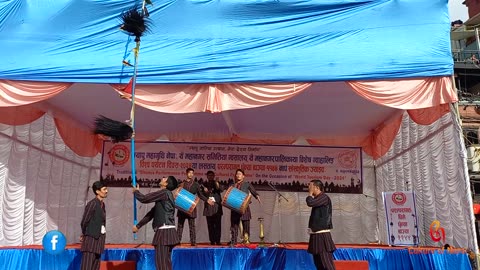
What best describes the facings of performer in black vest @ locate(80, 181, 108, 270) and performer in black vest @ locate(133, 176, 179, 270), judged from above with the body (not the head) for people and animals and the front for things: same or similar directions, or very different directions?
very different directions

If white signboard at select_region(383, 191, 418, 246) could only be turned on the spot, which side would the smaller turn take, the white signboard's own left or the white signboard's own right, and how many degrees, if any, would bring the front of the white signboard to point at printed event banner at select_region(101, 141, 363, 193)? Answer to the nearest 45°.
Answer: approximately 90° to the white signboard's own right

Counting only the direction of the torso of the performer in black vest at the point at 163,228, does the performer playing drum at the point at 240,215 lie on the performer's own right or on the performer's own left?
on the performer's own right

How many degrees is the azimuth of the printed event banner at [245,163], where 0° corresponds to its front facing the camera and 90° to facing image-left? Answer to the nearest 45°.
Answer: approximately 0°

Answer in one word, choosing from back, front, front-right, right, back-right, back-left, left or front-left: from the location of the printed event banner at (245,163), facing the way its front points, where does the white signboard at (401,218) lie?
front-left

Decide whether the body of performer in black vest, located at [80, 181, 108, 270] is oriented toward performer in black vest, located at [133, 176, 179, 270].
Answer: yes
